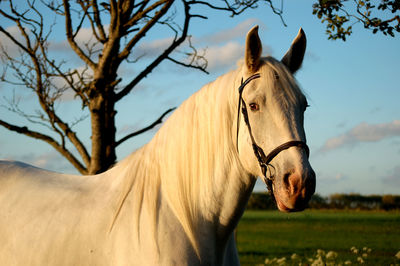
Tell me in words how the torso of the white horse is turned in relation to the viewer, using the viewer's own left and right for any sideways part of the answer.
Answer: facing to the right of the viewer
